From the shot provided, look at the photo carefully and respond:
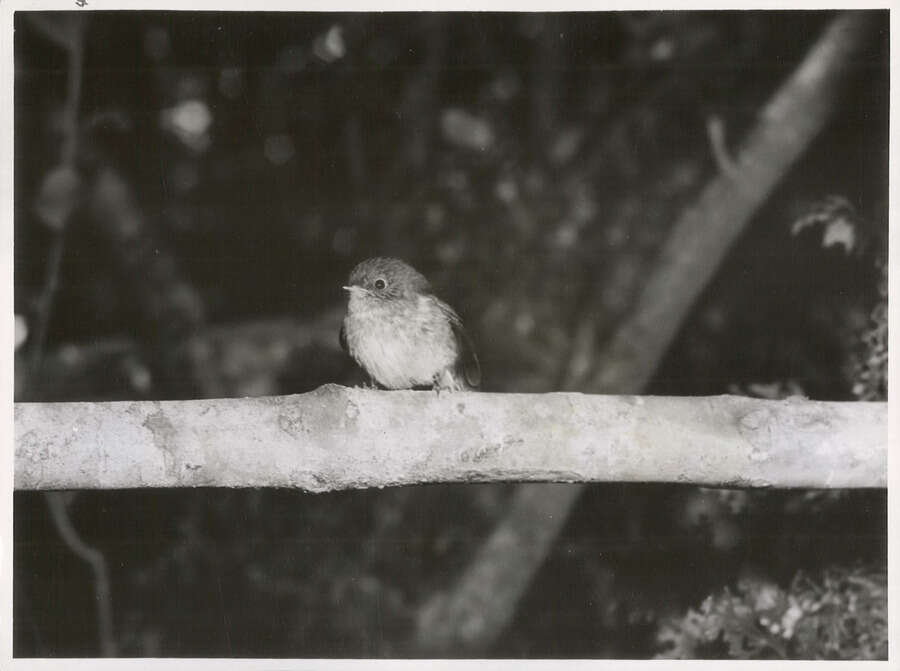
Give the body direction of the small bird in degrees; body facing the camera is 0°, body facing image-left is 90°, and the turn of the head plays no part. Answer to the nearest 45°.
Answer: approximately 45°
